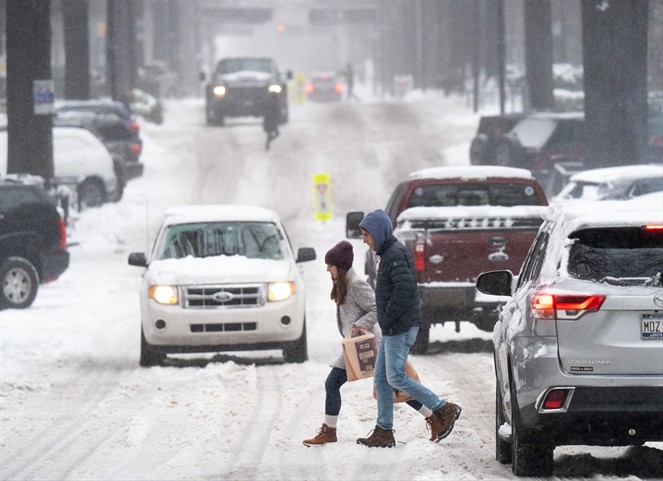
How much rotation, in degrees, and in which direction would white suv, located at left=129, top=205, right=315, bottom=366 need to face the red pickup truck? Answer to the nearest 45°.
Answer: approximately 90° to its left

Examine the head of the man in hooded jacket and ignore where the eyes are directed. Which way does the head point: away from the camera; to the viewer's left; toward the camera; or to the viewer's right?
to the viewer's left

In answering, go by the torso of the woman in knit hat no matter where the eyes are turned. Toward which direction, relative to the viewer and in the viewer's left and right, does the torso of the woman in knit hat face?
facing to the left of the viewer

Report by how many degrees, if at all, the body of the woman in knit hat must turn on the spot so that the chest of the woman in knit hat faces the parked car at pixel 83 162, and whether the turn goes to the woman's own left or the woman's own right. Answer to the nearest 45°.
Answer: approximately 90° to the woman's own right

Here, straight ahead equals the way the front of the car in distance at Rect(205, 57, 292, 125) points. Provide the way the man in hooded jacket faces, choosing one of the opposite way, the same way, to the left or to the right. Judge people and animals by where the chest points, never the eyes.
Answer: to the right

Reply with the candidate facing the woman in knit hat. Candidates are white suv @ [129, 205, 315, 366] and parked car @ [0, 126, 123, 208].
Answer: the white suv

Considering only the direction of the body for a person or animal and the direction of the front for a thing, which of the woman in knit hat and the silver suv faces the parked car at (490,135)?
the silver suv

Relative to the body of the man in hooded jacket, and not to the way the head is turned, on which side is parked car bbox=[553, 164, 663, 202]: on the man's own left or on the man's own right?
on the man's own right

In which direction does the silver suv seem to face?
away from the camera
